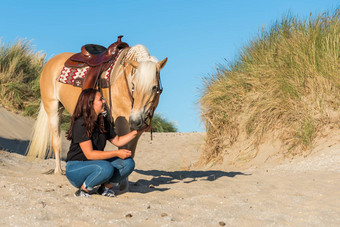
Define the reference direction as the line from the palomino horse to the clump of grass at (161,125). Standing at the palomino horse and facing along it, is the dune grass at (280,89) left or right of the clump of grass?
right

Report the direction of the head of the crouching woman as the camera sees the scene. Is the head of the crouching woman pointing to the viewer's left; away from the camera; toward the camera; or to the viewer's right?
to the viewer's right

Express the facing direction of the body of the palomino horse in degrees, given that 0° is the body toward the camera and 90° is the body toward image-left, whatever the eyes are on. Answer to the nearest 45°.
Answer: approximately 315°

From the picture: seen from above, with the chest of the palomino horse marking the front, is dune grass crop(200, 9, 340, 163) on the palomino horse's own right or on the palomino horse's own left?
on the palomino horse's own left

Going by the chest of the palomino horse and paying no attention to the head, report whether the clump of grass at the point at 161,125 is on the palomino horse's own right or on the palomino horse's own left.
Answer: on the palomino horse's own left

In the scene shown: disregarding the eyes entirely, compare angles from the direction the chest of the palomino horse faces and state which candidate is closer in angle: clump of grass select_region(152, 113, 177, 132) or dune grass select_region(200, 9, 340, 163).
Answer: the dune grass
